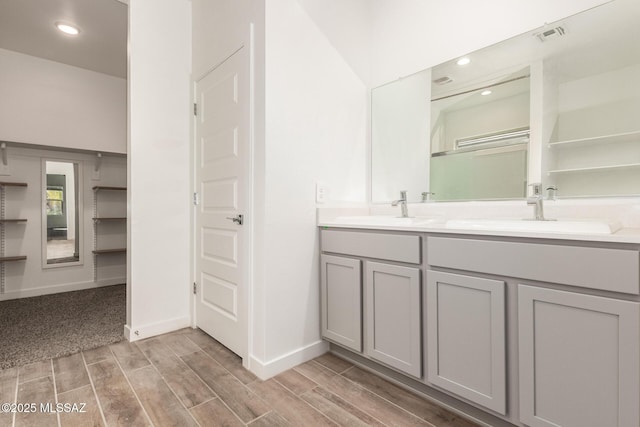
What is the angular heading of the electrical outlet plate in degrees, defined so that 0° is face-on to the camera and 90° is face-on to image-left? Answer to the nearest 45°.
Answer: approximately 315°

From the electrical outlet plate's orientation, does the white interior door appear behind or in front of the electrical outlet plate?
behind

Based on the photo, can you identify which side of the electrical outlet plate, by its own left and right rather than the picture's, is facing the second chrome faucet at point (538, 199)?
front

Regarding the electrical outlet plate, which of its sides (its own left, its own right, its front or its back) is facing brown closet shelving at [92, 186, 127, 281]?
back

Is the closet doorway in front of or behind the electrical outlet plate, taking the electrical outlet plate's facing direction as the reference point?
behind

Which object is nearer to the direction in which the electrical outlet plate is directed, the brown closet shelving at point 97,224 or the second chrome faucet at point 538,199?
the second chrome faucet

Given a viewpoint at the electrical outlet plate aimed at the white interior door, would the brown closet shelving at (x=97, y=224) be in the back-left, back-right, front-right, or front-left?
front-right
